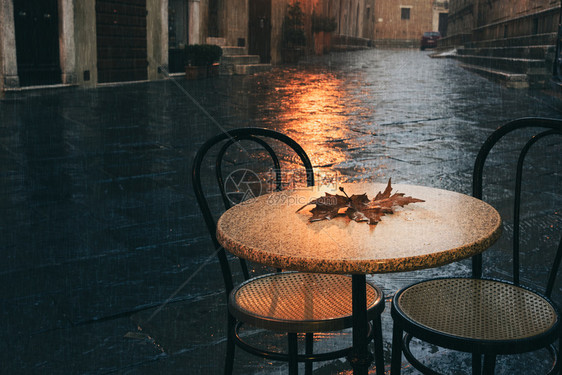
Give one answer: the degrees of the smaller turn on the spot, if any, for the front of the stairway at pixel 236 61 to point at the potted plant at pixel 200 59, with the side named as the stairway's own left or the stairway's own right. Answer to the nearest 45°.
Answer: approximately 45° to the stairway's own right

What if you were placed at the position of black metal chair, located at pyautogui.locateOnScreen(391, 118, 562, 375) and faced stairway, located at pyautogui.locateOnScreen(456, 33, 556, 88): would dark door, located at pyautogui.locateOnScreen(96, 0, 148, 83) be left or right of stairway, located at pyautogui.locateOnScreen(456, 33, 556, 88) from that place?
left

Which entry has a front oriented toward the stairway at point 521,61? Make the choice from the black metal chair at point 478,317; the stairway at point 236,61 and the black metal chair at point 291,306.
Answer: the stairway at point 236,61

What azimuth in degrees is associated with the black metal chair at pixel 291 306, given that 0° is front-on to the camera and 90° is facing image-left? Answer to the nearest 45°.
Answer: approximately 315°

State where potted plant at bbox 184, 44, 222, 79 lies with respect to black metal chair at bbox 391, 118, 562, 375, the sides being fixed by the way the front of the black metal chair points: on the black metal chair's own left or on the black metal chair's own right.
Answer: on the black metal chair's own right

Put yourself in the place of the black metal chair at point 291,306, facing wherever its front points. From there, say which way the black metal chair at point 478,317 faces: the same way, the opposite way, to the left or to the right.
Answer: to the right

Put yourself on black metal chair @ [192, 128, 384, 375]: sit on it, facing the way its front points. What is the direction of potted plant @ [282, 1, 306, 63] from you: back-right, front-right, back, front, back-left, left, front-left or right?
back-left

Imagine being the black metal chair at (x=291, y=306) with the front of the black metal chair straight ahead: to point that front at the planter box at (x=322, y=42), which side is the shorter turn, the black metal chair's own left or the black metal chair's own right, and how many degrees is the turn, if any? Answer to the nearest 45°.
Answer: approximately 135° to the black metal chair's own left

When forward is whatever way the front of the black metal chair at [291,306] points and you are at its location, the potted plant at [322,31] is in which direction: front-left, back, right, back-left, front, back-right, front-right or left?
back-left

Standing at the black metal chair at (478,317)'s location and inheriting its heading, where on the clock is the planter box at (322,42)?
The planter box is roughly at 4 o'clock from the black metal chair.

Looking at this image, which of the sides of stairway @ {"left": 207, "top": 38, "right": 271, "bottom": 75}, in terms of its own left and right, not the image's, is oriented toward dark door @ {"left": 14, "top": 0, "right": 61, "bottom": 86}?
right
